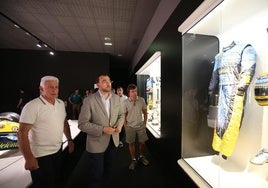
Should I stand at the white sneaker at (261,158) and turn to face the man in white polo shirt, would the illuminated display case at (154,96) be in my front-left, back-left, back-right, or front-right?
front-right

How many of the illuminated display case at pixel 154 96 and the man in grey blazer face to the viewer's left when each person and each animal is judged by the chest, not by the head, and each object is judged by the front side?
1

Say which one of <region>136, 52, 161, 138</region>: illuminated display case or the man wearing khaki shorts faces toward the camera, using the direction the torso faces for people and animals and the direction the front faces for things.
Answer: the man wearing khaki shorts

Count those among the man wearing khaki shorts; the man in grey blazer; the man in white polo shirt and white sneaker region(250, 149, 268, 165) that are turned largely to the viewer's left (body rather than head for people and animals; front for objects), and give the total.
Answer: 1

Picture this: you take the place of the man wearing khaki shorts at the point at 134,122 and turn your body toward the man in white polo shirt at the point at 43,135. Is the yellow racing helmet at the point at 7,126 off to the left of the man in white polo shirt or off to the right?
right

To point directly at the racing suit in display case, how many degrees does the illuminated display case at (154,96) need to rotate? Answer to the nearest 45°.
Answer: approximately 90° to its left

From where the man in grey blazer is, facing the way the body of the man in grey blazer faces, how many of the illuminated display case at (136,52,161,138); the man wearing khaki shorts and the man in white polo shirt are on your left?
2

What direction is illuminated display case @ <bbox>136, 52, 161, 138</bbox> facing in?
to the viewer's left

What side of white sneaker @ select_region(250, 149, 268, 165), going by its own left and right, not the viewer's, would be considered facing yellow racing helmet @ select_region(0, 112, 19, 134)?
front

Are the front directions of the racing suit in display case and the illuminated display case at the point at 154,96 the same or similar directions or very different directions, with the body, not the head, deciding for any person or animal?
same or similar directions

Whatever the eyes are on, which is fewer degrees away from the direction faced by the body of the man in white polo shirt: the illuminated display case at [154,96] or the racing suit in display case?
the racing suit in display case

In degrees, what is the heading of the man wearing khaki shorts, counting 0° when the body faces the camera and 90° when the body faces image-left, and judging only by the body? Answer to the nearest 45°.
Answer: approximately 0°

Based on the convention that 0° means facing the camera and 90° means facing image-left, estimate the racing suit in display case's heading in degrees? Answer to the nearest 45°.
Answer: approximately 45°
